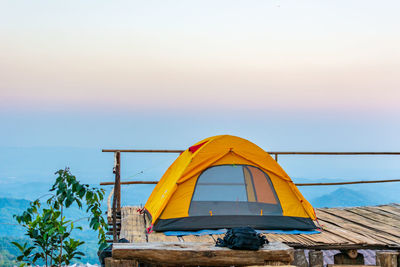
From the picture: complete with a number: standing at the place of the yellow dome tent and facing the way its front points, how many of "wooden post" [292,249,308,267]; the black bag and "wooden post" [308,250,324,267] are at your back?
0

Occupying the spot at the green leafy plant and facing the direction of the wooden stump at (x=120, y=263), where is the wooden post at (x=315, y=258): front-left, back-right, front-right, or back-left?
front-left

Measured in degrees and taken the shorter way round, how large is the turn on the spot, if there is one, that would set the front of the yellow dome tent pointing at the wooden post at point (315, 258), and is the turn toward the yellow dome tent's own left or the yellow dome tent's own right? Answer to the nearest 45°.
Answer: approximately 45° to the yellow dome tent's own left

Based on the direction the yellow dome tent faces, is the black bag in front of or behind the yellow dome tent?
in front

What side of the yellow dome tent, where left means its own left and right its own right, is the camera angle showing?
front

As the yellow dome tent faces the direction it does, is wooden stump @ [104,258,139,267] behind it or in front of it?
in front

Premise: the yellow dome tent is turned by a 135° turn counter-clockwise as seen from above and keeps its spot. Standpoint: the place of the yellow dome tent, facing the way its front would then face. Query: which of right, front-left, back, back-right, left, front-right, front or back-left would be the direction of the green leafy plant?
back-left

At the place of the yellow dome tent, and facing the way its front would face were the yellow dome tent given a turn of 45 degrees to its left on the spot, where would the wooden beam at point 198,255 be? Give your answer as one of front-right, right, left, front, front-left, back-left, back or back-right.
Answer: front-right

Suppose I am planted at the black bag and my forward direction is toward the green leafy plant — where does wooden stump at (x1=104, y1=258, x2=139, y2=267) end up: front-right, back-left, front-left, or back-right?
front-left

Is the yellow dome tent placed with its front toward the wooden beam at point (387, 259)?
no

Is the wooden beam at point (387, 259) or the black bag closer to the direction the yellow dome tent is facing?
the black bag
